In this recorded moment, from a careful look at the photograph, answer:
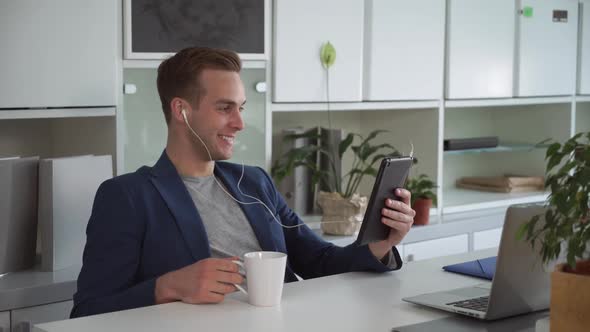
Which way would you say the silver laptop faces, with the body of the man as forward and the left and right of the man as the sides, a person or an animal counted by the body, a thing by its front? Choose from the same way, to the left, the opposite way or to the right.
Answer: the opposite way

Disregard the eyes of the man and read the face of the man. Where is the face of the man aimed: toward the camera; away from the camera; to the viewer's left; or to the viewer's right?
to the viewer's right

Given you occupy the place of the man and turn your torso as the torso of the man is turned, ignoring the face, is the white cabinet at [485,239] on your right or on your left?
on your left

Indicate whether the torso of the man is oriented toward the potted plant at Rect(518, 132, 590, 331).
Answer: yes

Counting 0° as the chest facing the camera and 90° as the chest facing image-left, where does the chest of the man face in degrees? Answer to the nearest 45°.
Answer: approximately 315°

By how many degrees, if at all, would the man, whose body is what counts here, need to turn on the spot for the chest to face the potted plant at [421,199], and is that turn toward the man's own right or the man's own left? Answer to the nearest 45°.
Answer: approximately 90° to the man's own left

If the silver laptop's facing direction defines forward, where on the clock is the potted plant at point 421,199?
The potted plant is roughly at 1 o'clock from the silver laptop.

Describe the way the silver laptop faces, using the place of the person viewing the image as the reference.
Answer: facing away from the viewer and to the left of the viewer

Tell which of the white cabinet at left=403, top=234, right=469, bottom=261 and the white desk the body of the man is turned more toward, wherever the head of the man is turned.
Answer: the white desk

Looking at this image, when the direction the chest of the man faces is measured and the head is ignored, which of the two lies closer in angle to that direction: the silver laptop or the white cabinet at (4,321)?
the silver laptop
